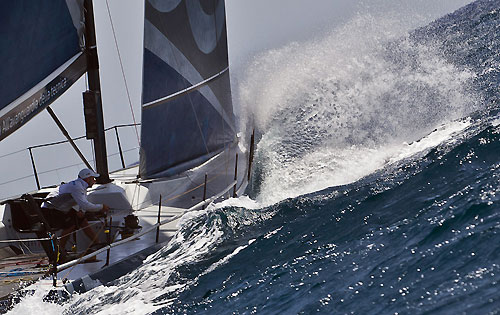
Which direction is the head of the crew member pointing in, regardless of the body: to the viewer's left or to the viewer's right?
to the viewer's right

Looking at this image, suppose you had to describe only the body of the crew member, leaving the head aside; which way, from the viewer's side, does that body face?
to the viewer's right
